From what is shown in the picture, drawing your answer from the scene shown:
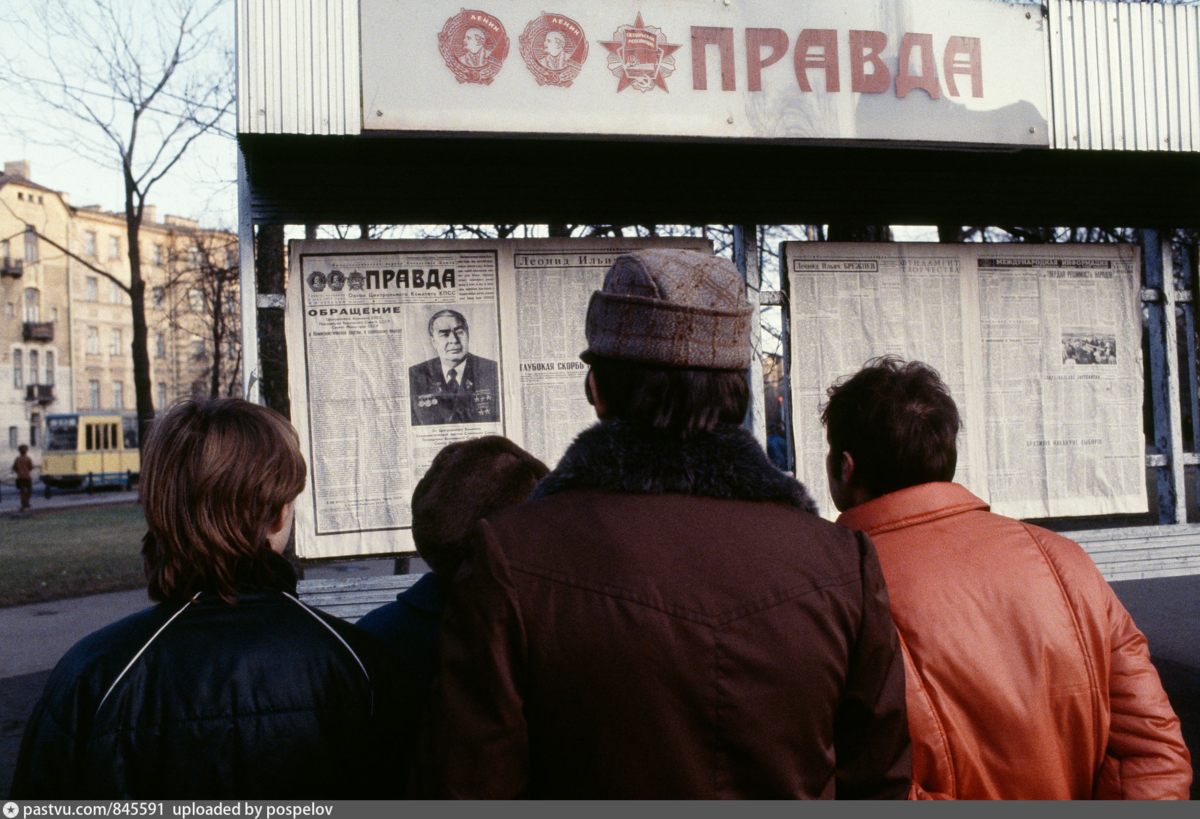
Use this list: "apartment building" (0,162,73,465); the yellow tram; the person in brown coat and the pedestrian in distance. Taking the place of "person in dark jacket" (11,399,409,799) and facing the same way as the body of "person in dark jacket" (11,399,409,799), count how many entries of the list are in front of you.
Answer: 3

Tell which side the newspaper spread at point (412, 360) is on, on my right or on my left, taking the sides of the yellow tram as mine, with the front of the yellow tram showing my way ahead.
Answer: on my left

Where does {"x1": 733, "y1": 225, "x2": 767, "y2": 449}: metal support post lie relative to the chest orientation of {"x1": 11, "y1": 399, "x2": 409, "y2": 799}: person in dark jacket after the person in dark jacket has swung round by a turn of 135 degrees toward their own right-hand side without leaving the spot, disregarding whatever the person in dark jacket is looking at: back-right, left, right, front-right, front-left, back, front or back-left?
left

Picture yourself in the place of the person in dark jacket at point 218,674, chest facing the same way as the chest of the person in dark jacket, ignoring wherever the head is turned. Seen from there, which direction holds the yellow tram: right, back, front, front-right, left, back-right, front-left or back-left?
front

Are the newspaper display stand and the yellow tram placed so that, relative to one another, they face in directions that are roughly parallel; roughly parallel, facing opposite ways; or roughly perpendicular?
roughly parallel

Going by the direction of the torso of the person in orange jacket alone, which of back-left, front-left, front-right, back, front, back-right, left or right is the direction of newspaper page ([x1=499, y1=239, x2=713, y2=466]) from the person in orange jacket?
front

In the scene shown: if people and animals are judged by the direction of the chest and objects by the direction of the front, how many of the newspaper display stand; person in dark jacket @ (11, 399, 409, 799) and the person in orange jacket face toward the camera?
1

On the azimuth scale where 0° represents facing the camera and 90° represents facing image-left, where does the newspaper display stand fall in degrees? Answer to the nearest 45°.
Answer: approximately 0°

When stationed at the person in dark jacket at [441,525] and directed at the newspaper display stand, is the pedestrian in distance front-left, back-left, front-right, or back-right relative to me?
front-left

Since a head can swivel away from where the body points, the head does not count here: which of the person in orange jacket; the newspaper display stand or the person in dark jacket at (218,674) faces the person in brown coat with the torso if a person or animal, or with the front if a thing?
the newspaper display stand

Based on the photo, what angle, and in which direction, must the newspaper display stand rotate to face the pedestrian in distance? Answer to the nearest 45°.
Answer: approximately 135° to its right

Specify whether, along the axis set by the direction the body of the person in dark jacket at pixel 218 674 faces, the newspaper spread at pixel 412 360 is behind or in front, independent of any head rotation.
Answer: in front

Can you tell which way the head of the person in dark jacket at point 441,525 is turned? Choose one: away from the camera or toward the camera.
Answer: away from the camera

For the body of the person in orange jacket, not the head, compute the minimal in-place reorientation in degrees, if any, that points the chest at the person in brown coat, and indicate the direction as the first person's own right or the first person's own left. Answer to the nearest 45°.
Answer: approximately 90° to the first person's own left

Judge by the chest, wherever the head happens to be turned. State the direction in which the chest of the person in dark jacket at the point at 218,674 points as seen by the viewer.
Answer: away from the camera

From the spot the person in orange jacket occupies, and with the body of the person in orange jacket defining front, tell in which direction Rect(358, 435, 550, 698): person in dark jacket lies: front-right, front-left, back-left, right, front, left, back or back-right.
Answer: front-left

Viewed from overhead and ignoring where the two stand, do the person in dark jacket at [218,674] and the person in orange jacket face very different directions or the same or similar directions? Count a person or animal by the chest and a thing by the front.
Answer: same or similar directions

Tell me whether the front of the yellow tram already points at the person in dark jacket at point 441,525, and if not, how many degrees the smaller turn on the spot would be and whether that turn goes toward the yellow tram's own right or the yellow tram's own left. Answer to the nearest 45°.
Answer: approximately 45° to the yellow tram's own left

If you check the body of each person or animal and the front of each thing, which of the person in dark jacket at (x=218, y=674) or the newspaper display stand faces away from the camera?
the person in dark jacket

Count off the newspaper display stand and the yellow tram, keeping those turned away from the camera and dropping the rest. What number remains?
0

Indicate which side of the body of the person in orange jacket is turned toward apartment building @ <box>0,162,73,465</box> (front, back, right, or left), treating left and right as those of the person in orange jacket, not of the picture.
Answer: front
